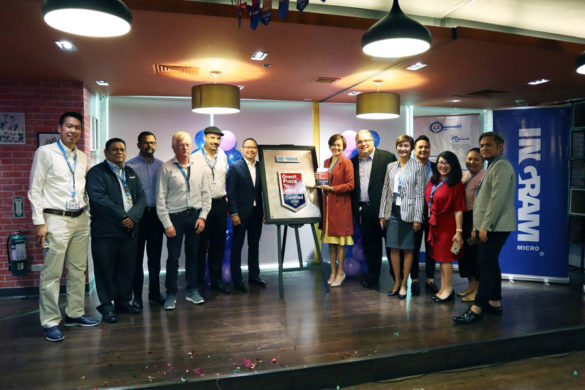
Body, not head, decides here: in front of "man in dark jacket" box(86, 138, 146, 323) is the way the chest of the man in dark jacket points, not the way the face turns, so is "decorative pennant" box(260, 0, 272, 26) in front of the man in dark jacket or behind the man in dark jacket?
in front

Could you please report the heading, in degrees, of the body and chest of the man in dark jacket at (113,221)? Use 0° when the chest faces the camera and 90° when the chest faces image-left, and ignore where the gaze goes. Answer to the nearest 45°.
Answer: approximately 315°

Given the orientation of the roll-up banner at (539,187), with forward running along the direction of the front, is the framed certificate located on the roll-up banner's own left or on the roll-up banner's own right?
on the roll-up banner's own right

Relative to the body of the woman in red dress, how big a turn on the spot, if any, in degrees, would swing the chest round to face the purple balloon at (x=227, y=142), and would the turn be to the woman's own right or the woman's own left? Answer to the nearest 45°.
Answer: approximately 45° to the woman's own right

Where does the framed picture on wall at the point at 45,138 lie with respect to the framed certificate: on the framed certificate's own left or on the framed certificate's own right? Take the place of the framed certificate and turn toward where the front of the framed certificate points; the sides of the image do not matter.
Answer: on the framed certificate's own right

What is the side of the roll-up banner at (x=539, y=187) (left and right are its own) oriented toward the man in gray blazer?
front

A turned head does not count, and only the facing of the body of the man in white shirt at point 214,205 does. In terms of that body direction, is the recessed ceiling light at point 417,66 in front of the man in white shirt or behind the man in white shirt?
in front

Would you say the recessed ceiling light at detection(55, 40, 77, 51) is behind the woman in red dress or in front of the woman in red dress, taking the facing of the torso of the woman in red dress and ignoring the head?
in front

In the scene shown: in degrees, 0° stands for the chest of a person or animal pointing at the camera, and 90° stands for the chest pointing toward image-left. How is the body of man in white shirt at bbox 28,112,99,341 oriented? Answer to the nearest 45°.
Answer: approximately 315°
